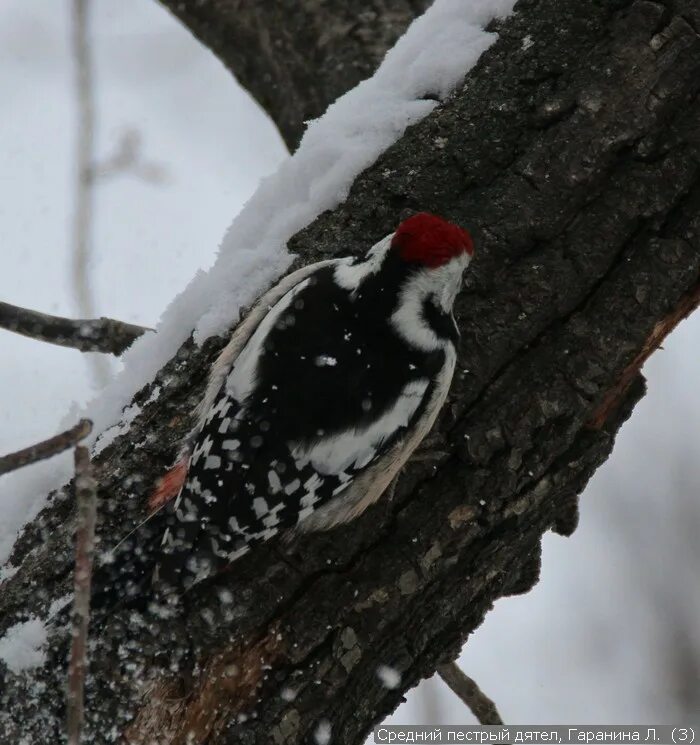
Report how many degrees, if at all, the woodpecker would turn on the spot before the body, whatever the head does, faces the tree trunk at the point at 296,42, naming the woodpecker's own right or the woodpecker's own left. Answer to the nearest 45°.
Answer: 0° — it already faces it

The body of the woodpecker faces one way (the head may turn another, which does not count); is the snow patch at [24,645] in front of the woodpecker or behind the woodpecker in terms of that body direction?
behind

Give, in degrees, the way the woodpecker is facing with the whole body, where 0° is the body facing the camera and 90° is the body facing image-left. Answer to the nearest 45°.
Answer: approximately 225°

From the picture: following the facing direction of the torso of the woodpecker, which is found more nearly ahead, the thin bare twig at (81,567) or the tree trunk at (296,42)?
the tree trunk
